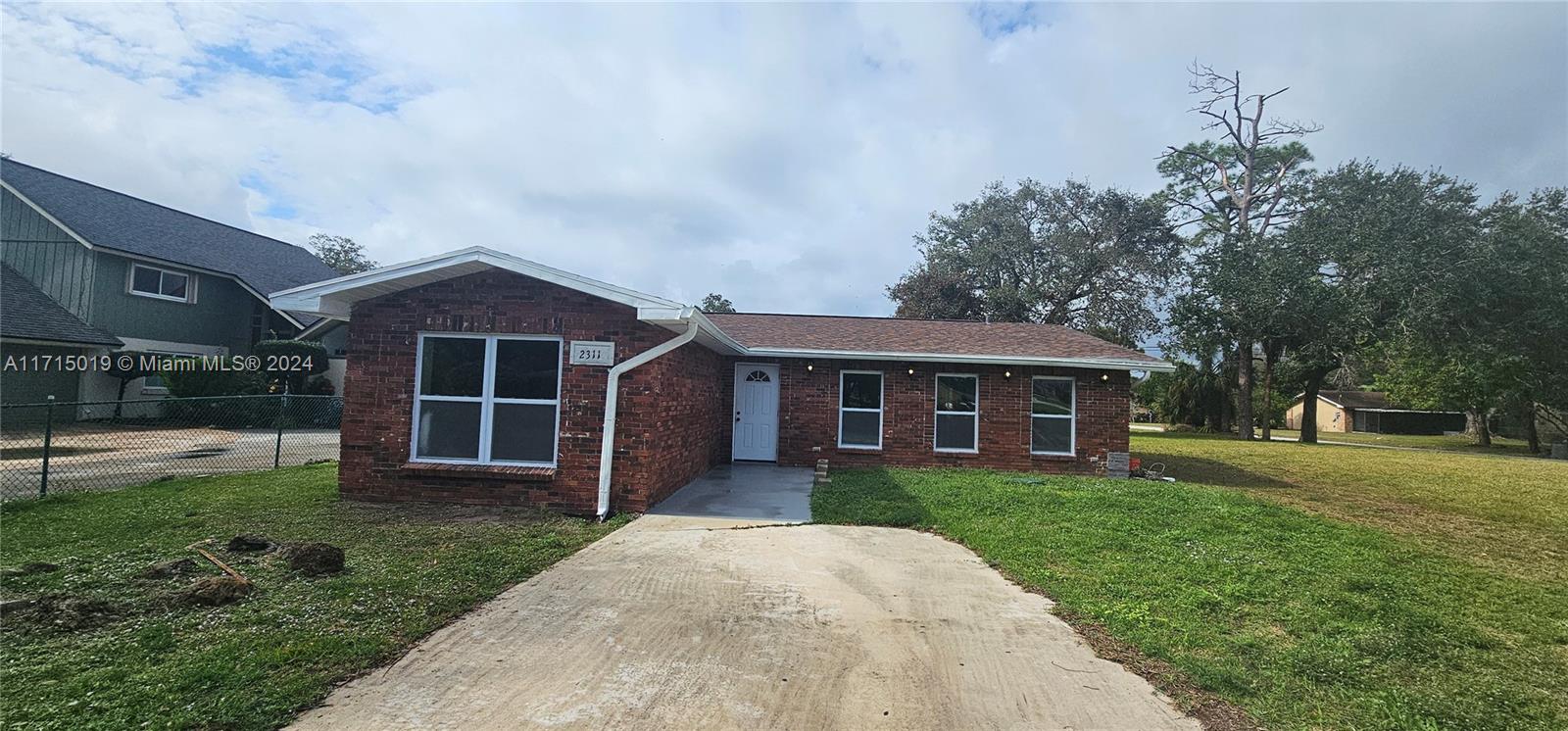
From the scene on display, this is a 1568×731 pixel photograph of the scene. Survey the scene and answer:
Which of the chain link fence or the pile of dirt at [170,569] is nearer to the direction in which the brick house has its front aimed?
the pile of dirt

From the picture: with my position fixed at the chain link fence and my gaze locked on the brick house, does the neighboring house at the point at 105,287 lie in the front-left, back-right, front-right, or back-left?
back-left

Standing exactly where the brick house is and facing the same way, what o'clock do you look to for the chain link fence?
The chain link fence is roughly at 4 o'clock from the brick house.

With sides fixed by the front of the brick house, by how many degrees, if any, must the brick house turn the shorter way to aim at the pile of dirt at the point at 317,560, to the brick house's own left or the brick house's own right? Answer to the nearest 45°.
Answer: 0° — it already faces it

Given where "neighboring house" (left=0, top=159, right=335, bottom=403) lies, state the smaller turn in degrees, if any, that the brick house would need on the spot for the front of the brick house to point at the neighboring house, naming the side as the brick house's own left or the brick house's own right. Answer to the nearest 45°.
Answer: approximately 135° to the brick house's own right

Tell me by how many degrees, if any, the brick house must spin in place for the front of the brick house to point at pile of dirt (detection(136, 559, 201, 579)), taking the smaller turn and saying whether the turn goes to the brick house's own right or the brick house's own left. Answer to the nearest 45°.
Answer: approximately 45° to the brick house's own right

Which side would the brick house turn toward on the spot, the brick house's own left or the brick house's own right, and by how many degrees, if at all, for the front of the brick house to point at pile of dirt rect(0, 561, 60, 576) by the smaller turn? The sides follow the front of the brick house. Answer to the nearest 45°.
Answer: approximately 45° to the brick house's own right

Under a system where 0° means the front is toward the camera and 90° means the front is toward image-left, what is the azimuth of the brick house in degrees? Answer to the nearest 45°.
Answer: approximately 0°

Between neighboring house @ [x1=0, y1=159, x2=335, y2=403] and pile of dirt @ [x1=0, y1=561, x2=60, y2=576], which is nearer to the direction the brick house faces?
the pile of dirt

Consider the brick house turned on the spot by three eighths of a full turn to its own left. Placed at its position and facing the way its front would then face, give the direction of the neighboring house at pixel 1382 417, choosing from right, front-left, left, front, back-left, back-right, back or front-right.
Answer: front
